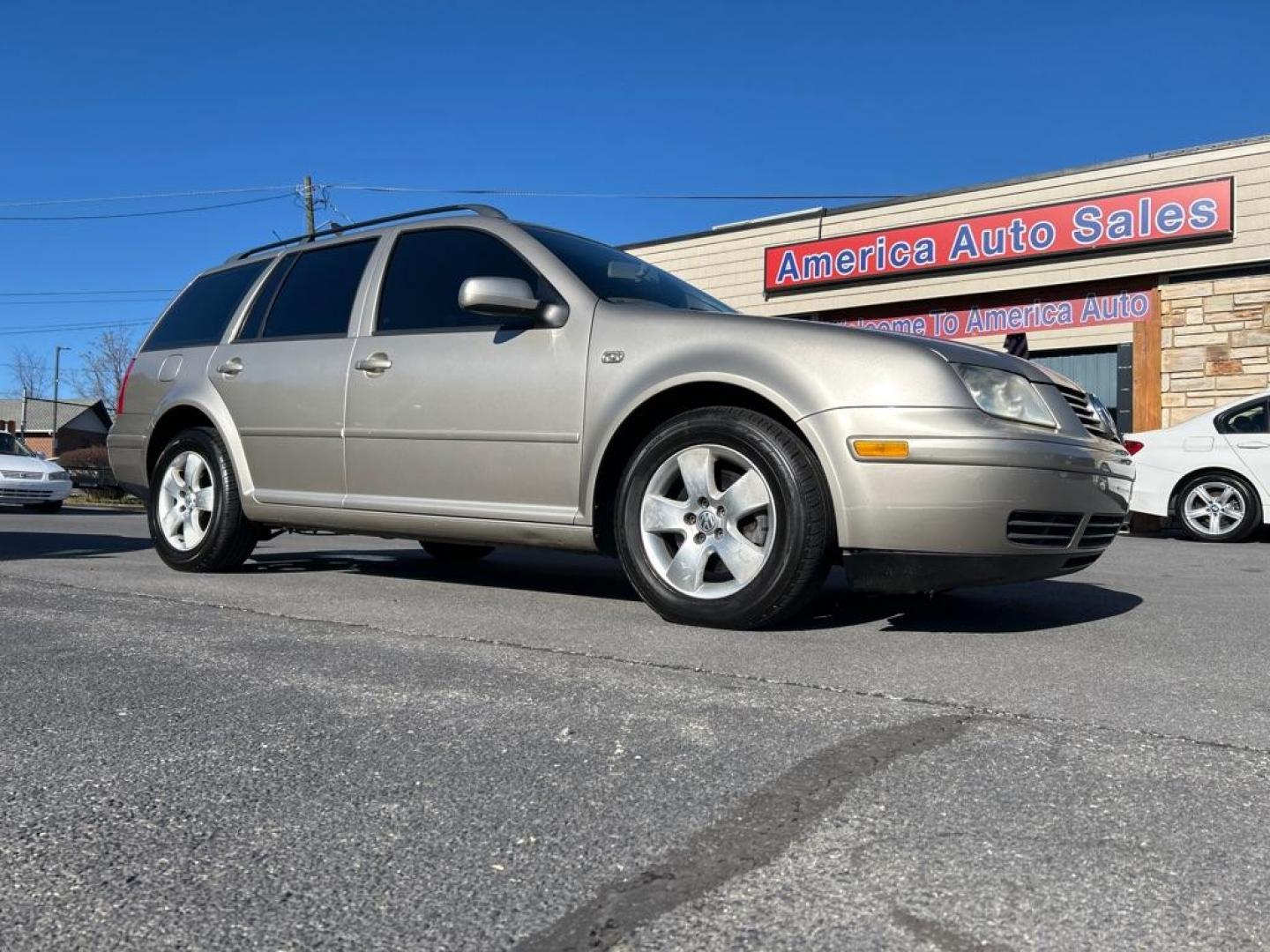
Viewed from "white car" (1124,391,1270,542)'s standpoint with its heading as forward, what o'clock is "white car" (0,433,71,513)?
"white car" (0,433,71,513) is roughly at 6 o'clock from "white car" (1124,391,1270,542).

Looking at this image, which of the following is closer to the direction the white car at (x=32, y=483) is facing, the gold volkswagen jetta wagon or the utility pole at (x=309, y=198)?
the gold volkswagen jetta wagon

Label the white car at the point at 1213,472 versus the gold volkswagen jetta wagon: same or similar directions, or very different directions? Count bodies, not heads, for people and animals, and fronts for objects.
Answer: same or similar directions

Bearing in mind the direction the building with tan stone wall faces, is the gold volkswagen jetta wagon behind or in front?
in front

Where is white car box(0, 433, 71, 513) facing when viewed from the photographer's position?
facing the viewer and to the right of the viewer

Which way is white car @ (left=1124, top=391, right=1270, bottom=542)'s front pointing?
to the viewer's right

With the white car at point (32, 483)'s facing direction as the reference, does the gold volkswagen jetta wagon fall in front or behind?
in front

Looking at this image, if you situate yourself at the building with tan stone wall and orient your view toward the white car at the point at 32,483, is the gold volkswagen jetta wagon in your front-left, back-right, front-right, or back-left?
front-left

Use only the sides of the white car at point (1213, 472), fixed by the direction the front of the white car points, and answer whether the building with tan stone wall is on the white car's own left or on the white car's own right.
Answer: on the white car's own left

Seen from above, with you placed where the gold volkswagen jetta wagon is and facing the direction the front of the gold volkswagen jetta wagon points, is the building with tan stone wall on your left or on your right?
on your left

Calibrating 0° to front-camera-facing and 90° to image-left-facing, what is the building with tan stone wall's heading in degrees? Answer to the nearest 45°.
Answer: approximately 45°

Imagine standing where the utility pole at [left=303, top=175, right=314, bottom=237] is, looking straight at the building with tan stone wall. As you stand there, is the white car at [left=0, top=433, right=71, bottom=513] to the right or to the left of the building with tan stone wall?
right

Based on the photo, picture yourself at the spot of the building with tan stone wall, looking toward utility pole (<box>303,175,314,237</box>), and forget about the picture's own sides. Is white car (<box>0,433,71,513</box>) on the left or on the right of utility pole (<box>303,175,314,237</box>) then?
left

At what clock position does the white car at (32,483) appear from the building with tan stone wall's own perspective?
The white car is roughly at 1 o'clock from the building with tan stone wall.

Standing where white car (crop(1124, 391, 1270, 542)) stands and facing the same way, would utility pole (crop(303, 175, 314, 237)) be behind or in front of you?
behind

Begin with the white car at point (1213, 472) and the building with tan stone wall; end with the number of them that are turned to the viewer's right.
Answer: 1
